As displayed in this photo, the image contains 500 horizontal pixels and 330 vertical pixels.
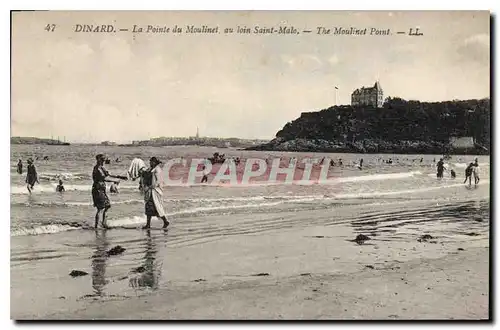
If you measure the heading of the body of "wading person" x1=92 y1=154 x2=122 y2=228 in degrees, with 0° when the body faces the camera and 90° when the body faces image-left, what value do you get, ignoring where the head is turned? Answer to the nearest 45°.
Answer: approximately 270°

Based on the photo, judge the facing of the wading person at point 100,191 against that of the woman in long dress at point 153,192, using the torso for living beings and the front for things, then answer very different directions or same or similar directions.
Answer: very different directions

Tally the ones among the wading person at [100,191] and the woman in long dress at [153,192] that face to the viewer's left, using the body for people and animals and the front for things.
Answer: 1

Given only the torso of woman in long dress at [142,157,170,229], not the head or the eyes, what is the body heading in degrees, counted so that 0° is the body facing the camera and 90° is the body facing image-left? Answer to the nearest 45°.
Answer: approximately 90°

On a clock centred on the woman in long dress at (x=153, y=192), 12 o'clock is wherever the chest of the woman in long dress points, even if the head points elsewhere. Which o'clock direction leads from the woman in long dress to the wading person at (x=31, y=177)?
The wading person is roughly at 2 o'clock from the woman in long dress.

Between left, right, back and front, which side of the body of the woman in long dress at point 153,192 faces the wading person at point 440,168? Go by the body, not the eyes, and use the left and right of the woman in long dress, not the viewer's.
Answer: back
